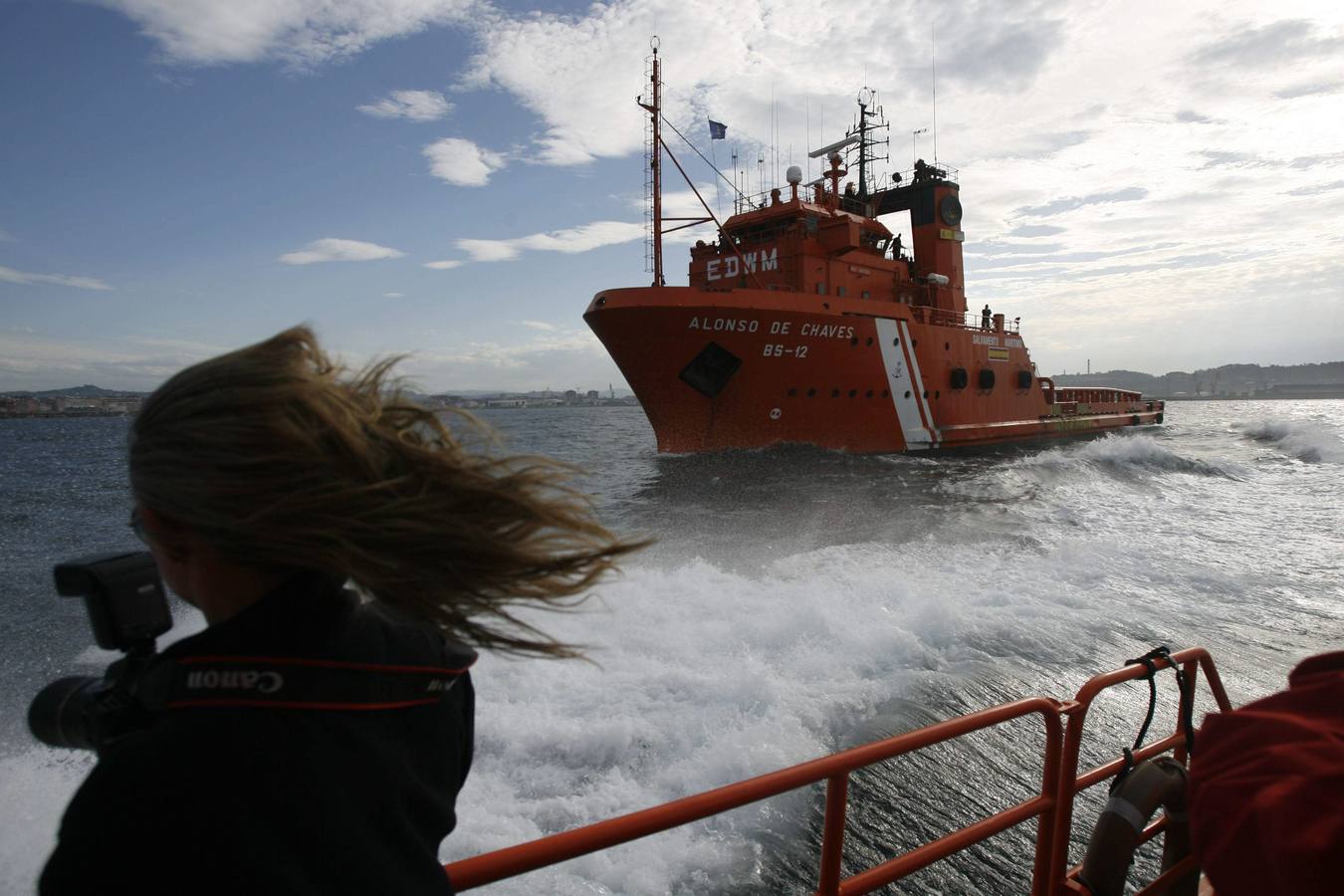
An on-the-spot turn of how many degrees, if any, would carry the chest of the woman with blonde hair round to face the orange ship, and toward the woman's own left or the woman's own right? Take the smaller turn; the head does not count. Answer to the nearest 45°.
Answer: approximately 90° to the woman's own right

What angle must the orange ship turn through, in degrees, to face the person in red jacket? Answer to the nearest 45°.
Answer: approximately 45° to its left

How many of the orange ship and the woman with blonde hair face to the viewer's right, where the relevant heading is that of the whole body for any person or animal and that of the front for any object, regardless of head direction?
0

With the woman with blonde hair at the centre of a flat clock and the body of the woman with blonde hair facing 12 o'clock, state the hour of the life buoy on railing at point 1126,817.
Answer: The life buoy on railing is roughly at 4 o'clock from the woman with blonde hair.

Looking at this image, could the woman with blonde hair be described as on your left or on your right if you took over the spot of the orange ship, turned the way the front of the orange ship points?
on your left

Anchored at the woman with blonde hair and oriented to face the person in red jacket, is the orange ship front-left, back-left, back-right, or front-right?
front-left

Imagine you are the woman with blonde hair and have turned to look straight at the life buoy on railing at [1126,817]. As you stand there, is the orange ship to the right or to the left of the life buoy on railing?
left

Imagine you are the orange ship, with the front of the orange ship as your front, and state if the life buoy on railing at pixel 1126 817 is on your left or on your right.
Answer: on your left

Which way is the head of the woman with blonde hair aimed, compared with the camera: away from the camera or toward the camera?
away from the camera

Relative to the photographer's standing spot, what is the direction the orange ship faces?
facing the viewer and to the left of the viewer

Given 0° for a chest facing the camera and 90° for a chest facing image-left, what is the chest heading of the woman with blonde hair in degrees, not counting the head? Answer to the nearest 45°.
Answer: approximately 135°
